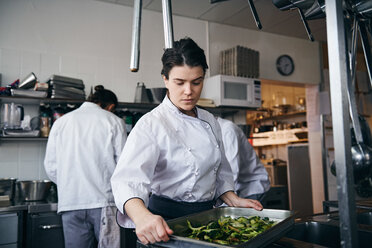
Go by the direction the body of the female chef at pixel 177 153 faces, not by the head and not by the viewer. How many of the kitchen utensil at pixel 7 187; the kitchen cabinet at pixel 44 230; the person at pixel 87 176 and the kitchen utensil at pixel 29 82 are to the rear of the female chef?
4

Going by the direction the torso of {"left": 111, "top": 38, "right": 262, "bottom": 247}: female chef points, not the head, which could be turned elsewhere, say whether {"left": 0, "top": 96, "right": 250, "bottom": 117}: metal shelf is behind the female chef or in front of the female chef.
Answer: behind

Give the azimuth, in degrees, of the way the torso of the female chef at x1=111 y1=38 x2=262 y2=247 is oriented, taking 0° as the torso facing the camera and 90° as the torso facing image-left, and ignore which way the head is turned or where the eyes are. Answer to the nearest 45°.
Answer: approximately 315°

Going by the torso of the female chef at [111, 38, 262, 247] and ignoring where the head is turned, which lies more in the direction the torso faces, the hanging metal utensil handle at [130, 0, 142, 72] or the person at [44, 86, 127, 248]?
the hanging metal utensil handle

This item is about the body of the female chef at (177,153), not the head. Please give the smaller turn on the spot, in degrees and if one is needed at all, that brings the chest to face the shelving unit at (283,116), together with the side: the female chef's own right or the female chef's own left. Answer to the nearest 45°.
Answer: approximately 135° to the female chef's own left

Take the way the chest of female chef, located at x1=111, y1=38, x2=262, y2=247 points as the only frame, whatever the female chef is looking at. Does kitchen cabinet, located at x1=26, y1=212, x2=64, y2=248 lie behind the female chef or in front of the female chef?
behind

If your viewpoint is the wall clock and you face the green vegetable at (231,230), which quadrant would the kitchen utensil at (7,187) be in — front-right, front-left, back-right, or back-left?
front-right

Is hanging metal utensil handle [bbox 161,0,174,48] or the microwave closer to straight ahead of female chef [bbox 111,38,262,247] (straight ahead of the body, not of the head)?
the hanging metal utensil handle

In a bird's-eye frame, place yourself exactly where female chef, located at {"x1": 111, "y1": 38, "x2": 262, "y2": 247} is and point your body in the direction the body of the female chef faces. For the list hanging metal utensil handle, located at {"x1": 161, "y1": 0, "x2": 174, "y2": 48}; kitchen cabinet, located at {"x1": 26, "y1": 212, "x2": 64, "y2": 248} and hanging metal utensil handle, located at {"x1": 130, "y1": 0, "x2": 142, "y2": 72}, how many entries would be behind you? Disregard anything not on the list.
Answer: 1

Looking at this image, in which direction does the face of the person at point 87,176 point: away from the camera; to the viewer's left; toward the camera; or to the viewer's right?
away from the camera

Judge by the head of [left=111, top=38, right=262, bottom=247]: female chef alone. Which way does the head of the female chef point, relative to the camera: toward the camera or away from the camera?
toward the camera
